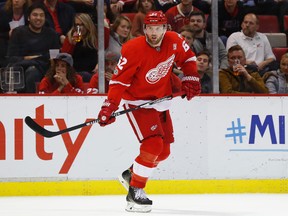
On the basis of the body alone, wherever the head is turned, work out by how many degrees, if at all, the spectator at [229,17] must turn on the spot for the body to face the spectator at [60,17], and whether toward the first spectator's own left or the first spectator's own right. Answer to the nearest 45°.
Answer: approximately 90° to the first spectator's own right

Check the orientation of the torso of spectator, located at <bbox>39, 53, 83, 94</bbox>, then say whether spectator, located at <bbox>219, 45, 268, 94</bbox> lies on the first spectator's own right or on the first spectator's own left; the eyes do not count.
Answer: on the first spectator's own left

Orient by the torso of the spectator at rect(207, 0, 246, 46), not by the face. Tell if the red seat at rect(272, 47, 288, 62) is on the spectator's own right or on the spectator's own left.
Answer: on the spectator's own left

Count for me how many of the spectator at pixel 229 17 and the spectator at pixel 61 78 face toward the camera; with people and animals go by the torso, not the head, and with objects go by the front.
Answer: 2

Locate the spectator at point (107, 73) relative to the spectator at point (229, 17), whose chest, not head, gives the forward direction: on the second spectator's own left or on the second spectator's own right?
on the second spectator's own right

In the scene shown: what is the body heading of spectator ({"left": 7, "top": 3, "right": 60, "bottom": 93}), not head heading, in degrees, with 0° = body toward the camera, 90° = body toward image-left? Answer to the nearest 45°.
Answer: approximately 0°

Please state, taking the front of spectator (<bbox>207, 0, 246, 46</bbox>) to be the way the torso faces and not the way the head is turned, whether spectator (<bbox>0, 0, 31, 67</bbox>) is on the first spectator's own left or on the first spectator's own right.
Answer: on the first spectator's own right
